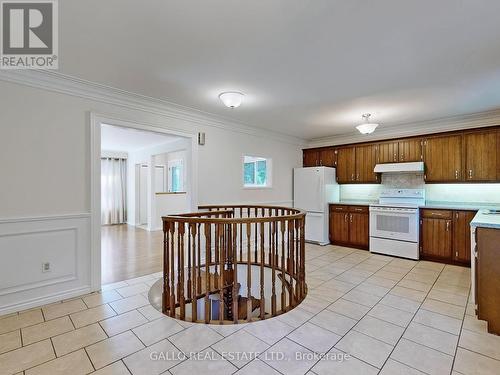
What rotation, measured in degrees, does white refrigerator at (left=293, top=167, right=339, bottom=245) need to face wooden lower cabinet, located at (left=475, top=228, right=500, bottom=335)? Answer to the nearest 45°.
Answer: approximately 90° to its left

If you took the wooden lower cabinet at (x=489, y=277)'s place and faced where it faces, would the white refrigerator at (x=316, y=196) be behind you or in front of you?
in front

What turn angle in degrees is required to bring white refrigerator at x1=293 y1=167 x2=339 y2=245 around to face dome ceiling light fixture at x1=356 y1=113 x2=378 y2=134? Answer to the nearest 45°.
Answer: approximately 90° to its left

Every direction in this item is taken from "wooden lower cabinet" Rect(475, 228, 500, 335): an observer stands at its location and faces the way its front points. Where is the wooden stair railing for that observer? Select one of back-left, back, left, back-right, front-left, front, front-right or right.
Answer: front-left

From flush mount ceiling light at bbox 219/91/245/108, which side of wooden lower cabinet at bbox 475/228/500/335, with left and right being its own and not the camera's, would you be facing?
front

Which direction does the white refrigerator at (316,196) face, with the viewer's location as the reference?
facing the viewer and to the left of the viewer

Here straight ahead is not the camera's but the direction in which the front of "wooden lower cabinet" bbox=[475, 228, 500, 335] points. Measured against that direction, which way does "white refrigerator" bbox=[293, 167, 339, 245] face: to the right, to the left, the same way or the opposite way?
to the left

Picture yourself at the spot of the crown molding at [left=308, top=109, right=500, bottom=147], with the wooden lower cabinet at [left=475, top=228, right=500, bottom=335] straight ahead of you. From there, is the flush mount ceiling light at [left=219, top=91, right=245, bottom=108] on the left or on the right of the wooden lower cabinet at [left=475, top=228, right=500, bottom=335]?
right

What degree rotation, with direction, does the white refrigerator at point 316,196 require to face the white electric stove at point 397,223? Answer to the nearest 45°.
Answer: approximately 135° to its left

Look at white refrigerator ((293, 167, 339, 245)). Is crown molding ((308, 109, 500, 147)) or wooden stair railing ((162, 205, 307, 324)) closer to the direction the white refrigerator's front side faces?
the wooden stair railing

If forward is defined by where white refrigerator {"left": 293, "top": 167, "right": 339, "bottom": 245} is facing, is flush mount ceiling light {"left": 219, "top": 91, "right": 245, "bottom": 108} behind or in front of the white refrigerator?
in front

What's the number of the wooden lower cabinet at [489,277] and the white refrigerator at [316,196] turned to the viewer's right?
0

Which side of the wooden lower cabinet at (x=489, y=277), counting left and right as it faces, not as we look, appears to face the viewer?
left

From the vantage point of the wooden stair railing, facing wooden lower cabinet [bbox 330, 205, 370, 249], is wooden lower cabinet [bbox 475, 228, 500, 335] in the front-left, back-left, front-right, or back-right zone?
front-right

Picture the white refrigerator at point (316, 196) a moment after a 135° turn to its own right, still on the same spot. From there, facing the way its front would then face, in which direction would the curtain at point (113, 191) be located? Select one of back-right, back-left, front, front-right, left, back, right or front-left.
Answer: left
